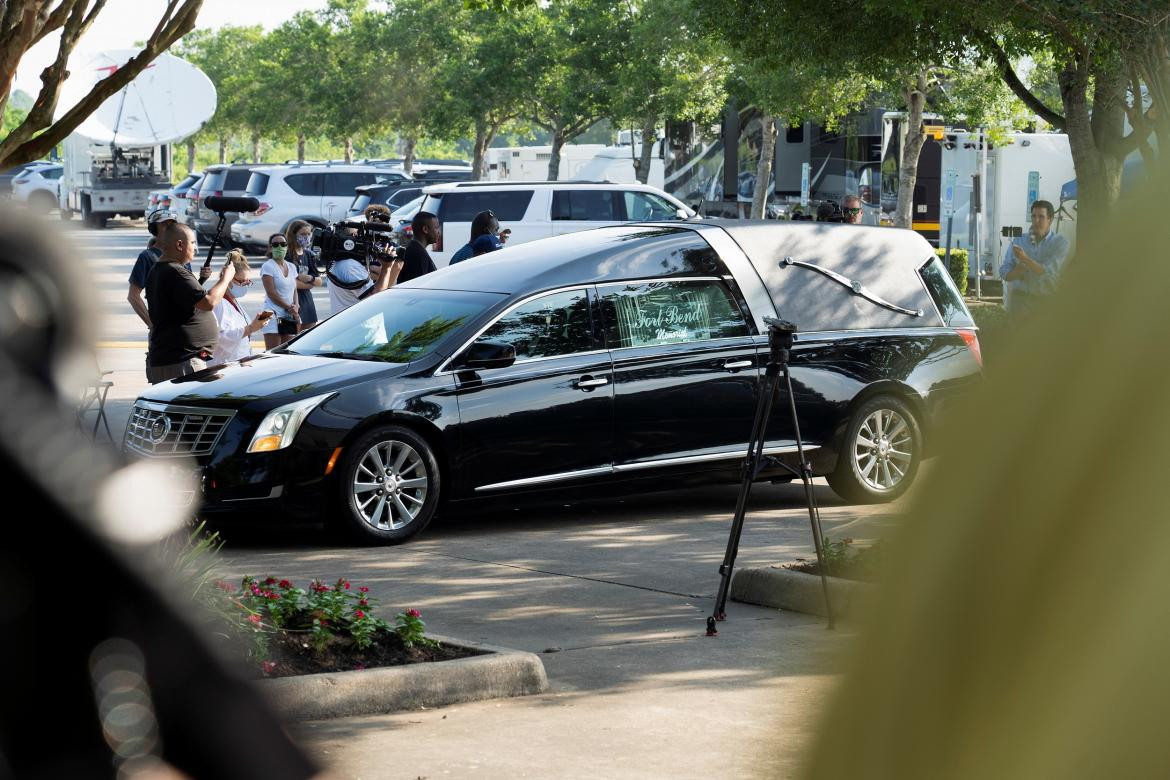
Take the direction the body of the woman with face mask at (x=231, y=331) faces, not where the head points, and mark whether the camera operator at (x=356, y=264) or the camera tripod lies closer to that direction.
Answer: the camera tripod

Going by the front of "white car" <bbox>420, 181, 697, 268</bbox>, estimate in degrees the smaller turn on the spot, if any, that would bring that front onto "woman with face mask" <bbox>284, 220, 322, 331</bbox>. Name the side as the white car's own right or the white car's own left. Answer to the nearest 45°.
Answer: approximately 90° to the white car's own right

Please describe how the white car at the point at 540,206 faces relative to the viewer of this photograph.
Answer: facing to the right of the viewer

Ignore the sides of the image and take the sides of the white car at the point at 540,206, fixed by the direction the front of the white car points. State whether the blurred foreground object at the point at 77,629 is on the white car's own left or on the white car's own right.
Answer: on the white car's own right

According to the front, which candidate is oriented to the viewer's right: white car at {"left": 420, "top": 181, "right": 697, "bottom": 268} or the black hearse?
the white car

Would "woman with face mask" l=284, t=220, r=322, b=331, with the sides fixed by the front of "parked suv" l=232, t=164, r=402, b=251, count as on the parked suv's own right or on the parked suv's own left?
on the parked suv's own right

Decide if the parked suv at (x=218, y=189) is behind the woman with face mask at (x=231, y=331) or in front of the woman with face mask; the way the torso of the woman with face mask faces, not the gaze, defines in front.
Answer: behind

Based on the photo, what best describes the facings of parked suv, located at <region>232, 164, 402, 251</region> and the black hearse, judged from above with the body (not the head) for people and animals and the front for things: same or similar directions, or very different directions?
very different directions

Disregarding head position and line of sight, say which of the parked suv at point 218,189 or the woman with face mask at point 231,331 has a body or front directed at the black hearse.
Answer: the woman with face mask

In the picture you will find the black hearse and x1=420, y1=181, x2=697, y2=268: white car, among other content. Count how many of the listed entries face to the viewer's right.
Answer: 1

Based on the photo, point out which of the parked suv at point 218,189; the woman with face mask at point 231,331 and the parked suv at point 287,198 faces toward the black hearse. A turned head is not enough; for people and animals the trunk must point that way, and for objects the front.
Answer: the woman with face mask

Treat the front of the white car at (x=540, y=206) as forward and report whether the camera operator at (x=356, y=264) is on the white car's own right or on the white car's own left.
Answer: on the white car's own right

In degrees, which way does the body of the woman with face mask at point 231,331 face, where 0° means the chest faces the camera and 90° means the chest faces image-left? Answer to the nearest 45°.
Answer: approximately 315°

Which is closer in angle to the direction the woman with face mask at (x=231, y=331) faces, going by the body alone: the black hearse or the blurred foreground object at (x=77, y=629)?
the black hearse
